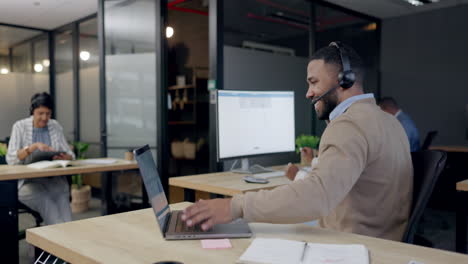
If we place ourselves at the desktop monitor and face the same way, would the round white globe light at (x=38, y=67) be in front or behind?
behind

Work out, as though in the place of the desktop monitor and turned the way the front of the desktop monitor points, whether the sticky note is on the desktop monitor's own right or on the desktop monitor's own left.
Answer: on the desktop monitor's own right

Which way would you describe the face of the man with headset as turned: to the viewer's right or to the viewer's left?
to the viewer's left

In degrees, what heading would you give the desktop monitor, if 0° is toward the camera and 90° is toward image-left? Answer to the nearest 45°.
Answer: approximately 315°

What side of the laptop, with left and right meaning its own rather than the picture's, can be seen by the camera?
right

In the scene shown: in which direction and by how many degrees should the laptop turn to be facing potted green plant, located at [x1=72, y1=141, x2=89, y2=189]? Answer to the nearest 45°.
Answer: approximately 90° to its left
